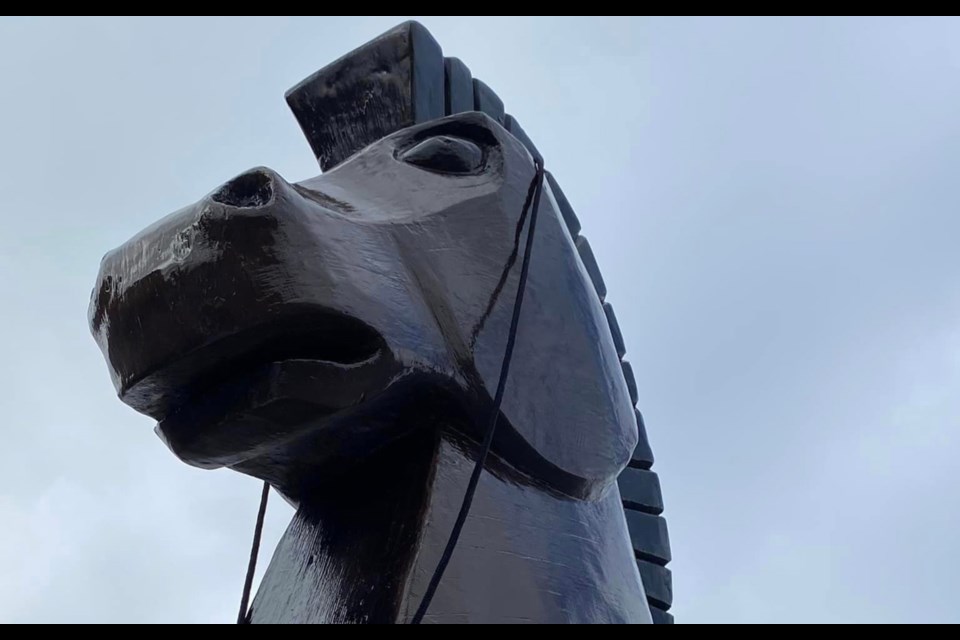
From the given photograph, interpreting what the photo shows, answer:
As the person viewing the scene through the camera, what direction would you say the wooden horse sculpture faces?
facing the viewer and to the left of the viewer
